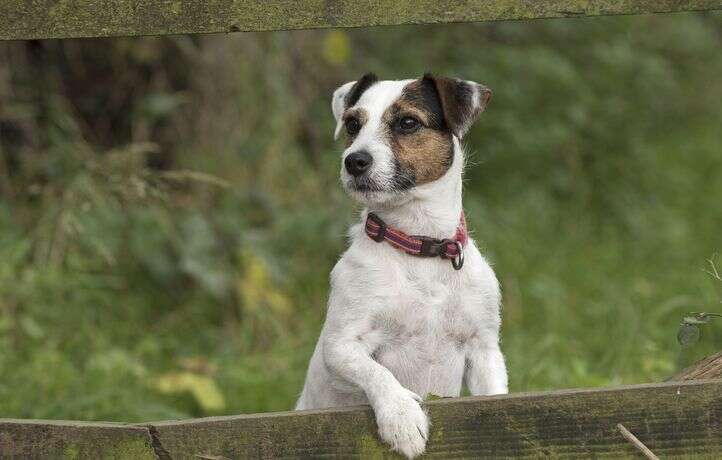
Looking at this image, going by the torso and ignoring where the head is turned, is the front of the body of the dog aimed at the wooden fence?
yes

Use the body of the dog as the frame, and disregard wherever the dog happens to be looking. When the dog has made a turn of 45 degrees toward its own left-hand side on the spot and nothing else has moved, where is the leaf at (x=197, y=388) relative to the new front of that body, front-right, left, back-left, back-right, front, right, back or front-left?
back

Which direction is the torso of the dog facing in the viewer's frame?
toward the camera
